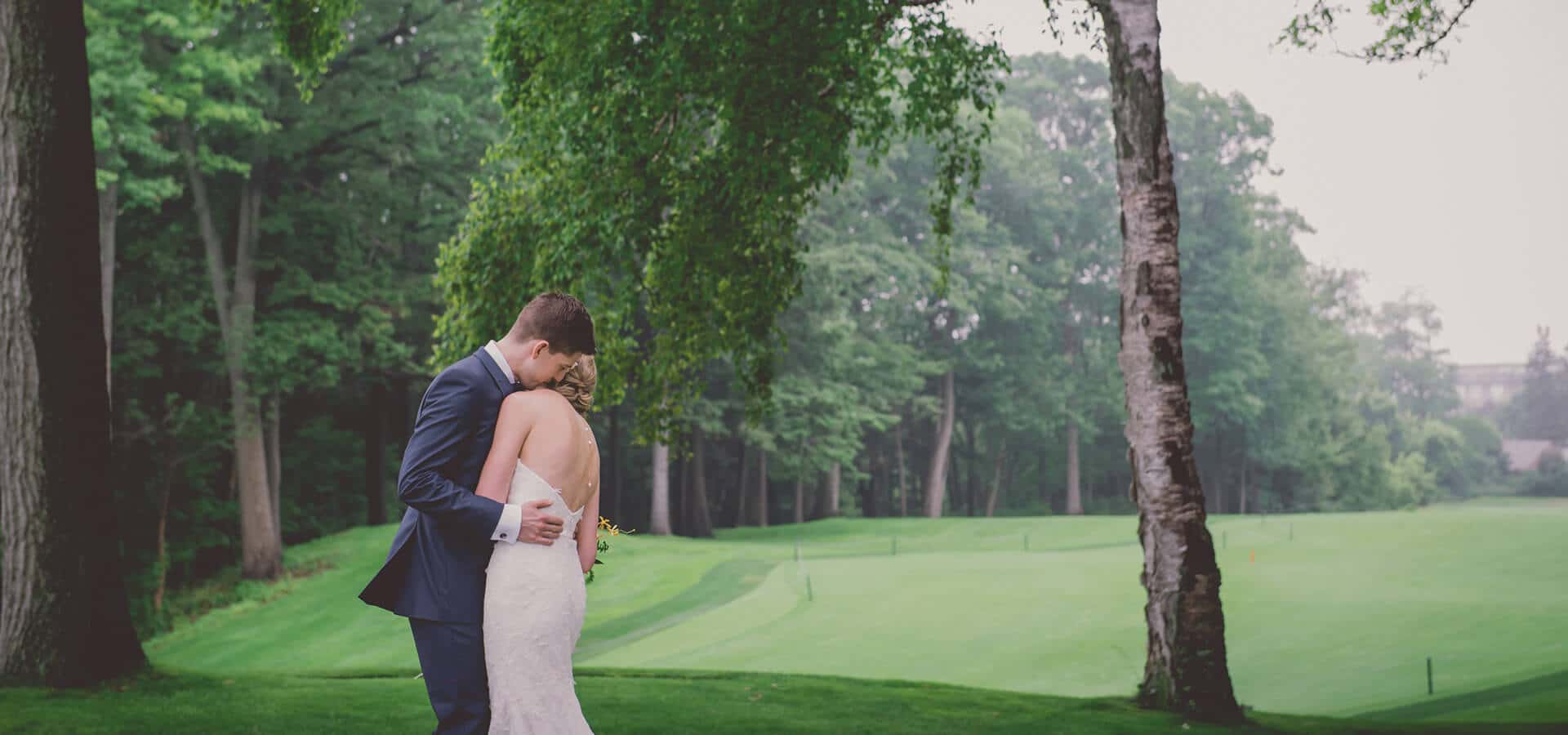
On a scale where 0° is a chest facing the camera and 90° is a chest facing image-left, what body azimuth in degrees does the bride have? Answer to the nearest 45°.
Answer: approximately 135°

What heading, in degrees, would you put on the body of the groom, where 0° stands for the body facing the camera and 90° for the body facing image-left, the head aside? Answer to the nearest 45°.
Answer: approximately 270°

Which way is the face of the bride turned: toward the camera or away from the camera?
away from the camera
